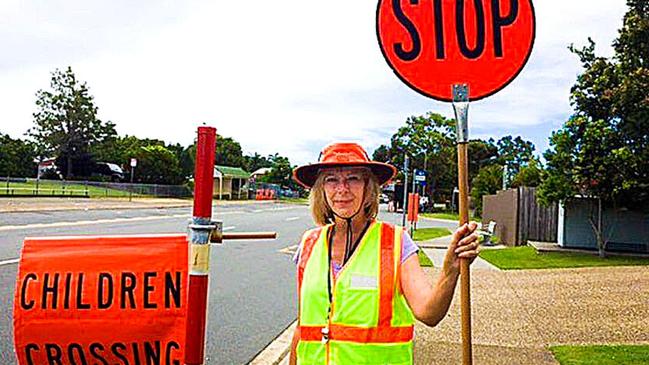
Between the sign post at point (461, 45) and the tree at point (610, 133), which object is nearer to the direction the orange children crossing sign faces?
the sign post

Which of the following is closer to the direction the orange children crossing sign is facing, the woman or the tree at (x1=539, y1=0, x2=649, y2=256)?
the woman

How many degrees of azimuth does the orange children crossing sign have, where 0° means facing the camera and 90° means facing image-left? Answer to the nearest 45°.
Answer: approximately 0°

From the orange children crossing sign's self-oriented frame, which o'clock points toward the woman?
The woman is roughly at 10 o'clock from the orange children crossing sign.

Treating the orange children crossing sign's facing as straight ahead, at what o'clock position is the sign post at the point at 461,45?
The sign post is roughly at 10 o'clock from the orange children crossing sign.

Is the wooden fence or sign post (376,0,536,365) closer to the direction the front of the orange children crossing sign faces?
the sign post

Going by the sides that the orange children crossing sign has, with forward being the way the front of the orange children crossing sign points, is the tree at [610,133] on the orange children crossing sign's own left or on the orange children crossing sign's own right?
on the orange children crossing sign's own left
